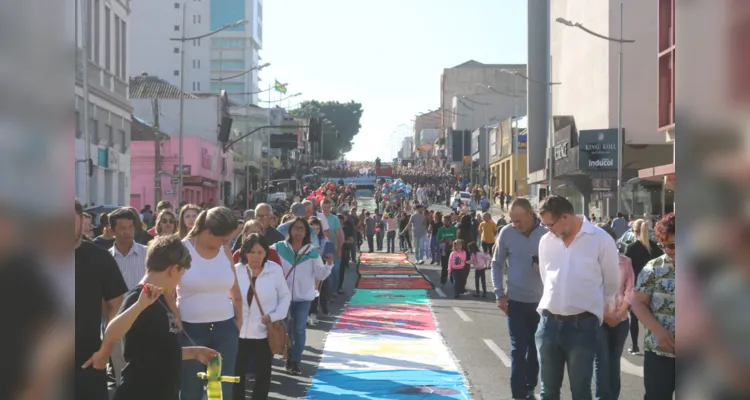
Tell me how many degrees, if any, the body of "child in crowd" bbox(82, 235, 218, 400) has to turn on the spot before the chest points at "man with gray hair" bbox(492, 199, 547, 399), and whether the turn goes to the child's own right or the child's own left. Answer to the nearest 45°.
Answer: approximately 45° to the child's own left

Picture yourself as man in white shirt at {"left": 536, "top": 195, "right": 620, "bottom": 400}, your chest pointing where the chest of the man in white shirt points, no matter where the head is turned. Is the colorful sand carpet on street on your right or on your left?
on your right

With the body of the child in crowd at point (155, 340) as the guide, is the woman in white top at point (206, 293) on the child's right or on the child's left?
on the child's left

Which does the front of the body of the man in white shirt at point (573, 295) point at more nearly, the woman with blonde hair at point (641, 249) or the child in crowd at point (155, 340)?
the child in crowd

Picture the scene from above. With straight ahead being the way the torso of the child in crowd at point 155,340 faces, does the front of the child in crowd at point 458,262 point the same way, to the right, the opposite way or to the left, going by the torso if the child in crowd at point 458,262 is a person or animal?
to the right

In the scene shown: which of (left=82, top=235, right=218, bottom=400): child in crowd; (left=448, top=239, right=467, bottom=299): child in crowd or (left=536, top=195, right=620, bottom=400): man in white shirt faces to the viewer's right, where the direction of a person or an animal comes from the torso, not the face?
(left=82, top=235, right=218, bottom=400): child in crowd

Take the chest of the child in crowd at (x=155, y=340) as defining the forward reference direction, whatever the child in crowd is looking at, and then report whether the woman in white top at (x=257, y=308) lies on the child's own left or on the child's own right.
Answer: on the child's own left

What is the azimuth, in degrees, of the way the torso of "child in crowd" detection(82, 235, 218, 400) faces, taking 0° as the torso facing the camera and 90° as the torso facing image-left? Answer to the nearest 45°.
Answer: approximately 270°

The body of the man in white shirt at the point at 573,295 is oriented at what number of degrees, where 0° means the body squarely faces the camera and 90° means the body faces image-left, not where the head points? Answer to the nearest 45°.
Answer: approximately 45°

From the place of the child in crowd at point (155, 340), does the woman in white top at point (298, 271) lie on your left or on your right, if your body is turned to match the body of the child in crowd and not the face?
on your left

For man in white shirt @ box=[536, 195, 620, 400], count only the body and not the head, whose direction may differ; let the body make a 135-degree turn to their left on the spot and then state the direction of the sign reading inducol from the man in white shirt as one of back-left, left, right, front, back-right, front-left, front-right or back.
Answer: left
